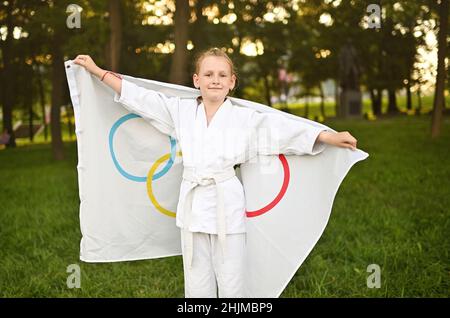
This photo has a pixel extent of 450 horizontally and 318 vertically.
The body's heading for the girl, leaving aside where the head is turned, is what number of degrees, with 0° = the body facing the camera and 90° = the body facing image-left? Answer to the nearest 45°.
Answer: approximately 0°
